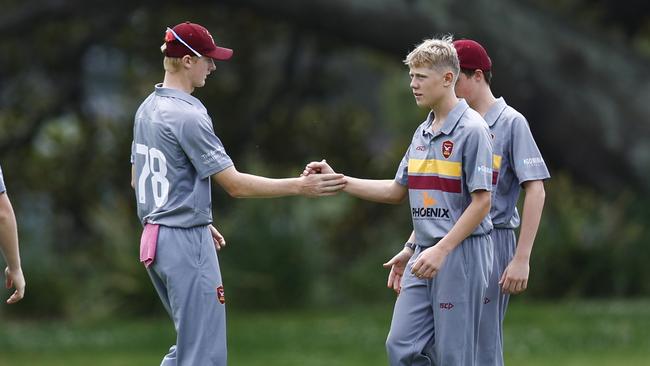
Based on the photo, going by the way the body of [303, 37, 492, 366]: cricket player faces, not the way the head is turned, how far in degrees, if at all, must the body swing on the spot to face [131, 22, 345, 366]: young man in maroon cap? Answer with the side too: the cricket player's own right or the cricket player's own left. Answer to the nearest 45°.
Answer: approximately 45° to the cricket player's own right

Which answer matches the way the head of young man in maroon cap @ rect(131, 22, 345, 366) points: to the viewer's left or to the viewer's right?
to the viewer's right

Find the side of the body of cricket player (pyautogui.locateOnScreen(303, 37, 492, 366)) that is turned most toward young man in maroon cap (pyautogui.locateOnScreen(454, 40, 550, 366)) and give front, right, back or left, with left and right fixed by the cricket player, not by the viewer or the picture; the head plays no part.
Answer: back

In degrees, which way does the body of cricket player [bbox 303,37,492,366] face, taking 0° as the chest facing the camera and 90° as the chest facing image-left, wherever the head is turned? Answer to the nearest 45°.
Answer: approximately 45°

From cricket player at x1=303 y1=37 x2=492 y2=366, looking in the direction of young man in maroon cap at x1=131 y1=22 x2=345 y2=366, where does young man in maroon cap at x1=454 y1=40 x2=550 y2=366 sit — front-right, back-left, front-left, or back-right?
back-right
